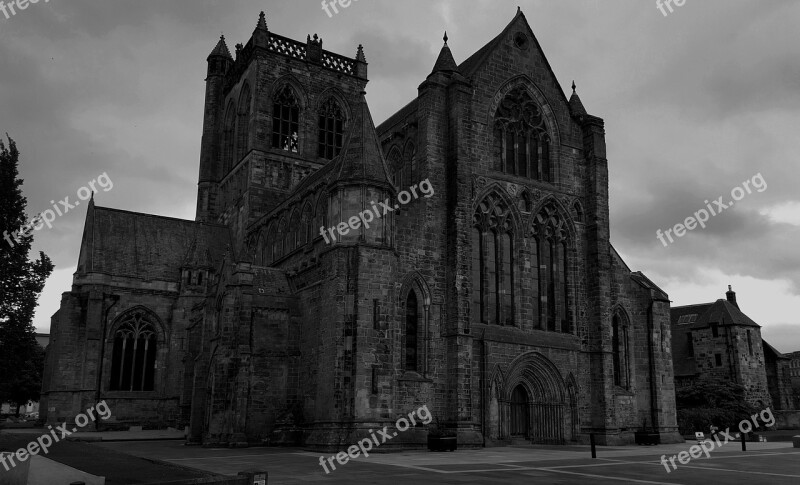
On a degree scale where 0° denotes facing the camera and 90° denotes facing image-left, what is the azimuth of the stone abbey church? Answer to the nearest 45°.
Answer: approximately 315°

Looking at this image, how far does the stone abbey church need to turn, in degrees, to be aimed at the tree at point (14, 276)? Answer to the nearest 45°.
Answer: approximately 135° to its right
